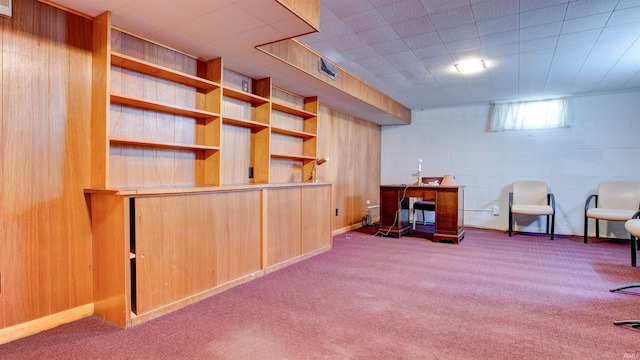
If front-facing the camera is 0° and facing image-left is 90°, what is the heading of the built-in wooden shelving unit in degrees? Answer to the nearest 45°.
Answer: approximately 315°

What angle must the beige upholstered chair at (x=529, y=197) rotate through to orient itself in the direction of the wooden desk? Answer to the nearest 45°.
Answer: approximately 45° to its right

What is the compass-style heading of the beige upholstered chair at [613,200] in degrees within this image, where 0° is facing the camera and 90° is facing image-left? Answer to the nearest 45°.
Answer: approximately 45°

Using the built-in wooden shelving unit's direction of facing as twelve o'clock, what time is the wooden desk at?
The wooden desk is roughly at 10 o'clock from the built-in wooden shelving unit.

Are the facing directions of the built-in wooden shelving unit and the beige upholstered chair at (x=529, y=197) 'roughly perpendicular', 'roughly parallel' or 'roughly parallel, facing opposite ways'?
roughly perpendicular

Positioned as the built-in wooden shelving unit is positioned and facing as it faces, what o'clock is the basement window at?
The basement window is roughly at 10 o'clock from the built-in wooden shelving unit.
